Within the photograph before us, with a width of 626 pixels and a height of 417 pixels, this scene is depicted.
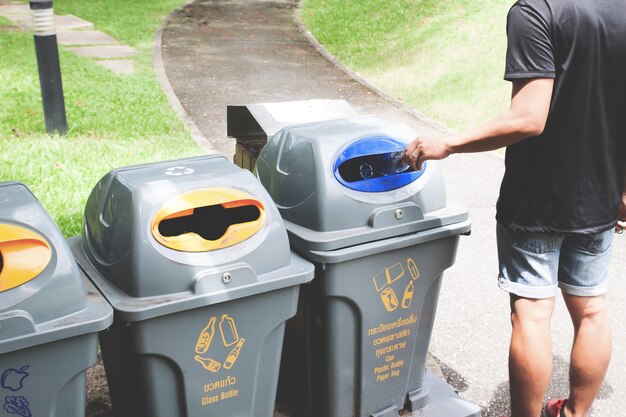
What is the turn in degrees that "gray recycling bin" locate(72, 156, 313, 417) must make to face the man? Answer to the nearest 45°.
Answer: approximately 45° to its left

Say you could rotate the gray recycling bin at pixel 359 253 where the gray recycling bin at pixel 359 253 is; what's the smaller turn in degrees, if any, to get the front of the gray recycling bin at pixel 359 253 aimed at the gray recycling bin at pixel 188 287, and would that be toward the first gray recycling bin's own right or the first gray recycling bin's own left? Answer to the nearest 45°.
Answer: approximately 90° to the first gray recycling bin's own right

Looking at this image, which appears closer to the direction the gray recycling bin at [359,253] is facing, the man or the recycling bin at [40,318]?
the man

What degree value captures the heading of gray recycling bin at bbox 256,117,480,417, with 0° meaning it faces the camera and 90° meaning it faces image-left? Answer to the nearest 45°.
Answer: approximately 315°

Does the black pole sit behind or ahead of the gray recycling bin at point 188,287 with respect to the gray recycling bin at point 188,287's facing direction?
behind

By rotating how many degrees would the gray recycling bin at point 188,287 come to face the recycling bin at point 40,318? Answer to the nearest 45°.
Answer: approximately 90° to its right

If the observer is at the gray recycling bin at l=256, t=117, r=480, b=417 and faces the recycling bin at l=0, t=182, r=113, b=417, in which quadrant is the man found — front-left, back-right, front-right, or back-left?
back-left

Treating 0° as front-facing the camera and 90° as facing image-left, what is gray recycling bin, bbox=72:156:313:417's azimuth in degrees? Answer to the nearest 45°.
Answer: approximately 315°

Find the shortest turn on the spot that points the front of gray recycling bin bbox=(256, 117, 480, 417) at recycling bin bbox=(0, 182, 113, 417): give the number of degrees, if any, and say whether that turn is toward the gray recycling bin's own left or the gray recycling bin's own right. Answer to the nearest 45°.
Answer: approximately 90° to the gray recycling bin's own right

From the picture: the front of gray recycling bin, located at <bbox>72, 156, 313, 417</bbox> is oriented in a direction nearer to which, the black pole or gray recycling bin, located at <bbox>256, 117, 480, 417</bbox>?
the gray recycling bin

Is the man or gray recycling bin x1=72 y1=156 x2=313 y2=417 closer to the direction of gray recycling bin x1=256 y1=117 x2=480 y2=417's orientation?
the man
